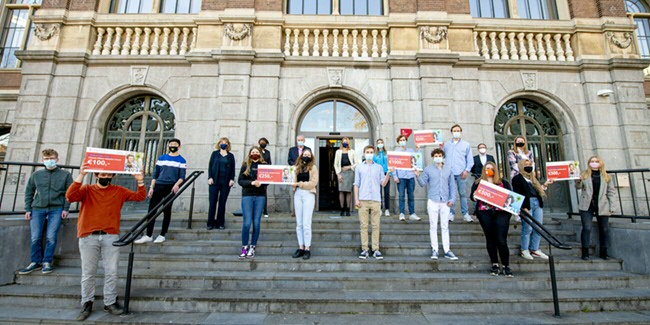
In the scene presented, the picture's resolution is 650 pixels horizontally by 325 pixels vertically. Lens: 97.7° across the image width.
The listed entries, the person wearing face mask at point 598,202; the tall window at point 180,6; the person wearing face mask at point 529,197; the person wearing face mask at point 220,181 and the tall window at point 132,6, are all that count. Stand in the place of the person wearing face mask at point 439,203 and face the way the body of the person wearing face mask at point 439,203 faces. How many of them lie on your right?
3

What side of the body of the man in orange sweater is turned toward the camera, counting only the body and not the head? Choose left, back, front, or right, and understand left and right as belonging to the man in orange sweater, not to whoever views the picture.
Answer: front

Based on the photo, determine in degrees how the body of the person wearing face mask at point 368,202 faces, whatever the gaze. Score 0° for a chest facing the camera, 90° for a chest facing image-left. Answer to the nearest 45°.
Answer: approximately 0°

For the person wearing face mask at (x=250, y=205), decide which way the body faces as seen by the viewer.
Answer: toward the camera

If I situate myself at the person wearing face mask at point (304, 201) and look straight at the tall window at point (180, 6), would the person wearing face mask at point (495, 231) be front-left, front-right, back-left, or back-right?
back-right

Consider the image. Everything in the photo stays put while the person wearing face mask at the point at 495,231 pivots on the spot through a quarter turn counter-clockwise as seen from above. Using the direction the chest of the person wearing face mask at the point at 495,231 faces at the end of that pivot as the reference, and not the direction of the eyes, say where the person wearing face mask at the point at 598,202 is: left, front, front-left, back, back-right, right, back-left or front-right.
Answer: front-left

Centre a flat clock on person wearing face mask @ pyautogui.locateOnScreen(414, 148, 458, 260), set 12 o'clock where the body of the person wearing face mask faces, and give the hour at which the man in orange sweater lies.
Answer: The man in orange sweater is roughly at 2 o'clock from the person wearing face mask.

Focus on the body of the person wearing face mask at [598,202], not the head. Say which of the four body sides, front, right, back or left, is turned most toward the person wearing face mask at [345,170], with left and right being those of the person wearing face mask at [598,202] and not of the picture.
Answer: right

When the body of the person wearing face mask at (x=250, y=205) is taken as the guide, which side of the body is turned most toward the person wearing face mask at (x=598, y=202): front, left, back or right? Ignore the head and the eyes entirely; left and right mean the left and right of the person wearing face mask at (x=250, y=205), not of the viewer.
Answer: left

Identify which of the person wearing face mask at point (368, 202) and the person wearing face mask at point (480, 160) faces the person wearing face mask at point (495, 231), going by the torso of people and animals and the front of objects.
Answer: the person wearing face mask at point (480, 160)

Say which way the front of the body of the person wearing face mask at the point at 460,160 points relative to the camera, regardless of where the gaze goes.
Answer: toward the camera
